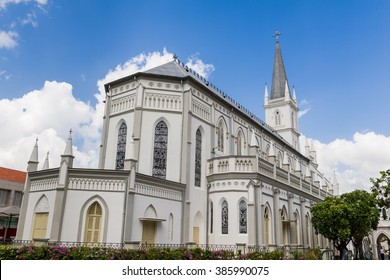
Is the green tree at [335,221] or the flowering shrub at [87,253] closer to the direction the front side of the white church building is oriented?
the green tree

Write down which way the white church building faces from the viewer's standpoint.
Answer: facing away from the viewer and to the right of the viewer

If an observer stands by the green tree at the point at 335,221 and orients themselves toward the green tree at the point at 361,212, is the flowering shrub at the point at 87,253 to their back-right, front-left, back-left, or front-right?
back-right

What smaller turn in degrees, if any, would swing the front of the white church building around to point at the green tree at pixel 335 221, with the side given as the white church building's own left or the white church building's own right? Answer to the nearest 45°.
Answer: approximately 45° to the white church building's own right

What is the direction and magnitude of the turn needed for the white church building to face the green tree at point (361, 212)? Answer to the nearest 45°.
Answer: approximately 45° to its right

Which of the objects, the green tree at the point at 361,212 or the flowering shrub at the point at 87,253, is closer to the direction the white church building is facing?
the green tree
